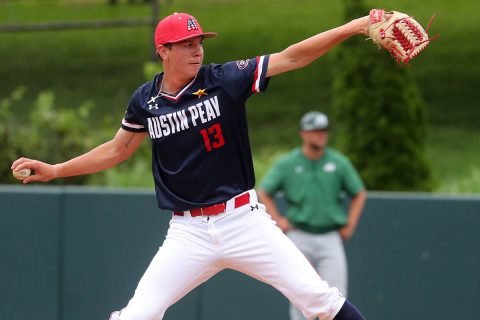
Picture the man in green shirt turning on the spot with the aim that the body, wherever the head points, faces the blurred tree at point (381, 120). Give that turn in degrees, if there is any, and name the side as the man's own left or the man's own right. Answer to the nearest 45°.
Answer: approximately 180°

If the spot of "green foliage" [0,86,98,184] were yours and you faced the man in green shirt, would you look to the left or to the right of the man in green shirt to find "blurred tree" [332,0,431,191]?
left

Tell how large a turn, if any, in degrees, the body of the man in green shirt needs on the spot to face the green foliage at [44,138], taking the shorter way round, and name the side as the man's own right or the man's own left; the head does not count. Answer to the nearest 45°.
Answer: approximately 135° to the man's own right

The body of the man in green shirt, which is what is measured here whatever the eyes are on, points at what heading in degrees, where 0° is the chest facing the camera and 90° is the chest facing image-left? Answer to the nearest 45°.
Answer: approximately 0°
